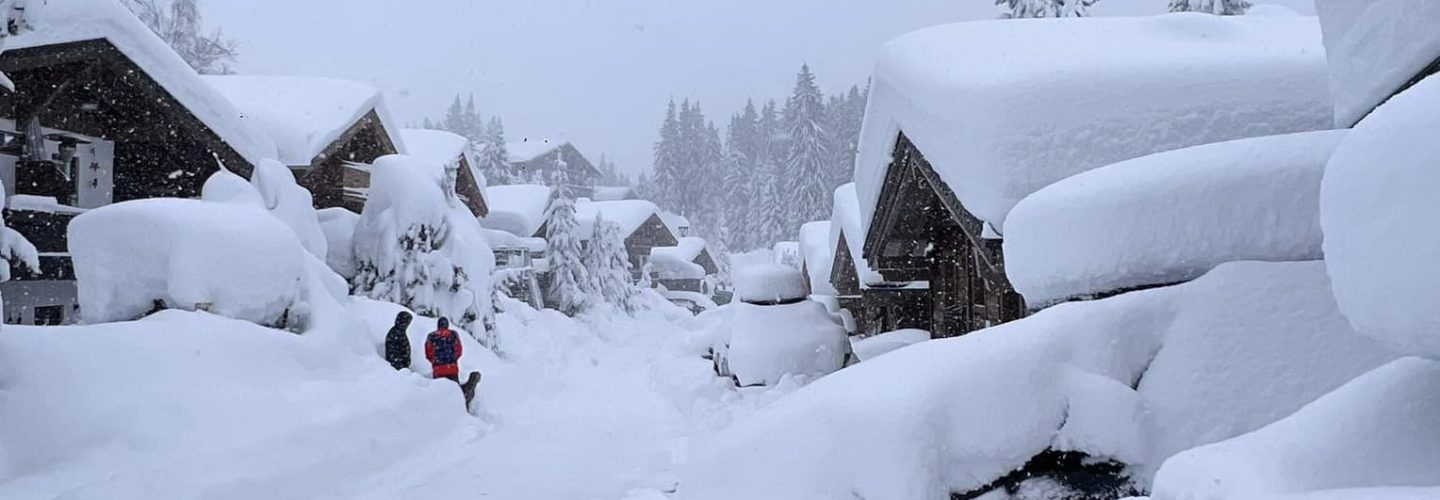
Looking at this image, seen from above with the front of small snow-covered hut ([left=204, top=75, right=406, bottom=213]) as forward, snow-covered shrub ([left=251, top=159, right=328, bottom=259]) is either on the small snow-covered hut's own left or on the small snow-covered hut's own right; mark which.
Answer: on the small snow-covered hut's own right

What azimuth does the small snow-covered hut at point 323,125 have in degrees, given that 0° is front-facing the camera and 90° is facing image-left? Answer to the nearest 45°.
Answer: approximately 315°

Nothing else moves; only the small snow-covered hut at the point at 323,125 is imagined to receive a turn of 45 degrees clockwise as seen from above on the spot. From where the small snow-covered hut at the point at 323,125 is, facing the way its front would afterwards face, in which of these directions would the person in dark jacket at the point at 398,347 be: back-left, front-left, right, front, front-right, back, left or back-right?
front

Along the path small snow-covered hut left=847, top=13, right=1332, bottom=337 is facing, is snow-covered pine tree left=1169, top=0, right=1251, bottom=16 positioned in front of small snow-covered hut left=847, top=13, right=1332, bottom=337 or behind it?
behind

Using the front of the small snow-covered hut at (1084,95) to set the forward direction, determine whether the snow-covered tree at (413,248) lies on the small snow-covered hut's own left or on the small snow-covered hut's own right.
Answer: on the small snow-covered hut's own right

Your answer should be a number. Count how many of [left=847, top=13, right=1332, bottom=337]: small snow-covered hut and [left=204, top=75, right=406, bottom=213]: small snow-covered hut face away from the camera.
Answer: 0

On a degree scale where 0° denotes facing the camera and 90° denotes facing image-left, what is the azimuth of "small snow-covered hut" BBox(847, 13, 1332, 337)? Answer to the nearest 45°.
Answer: approximately 45°

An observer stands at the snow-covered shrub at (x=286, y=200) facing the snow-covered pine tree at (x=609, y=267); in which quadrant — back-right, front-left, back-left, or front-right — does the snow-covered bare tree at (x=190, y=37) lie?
front-left

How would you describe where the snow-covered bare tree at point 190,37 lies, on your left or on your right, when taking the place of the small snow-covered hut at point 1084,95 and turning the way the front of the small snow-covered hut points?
on your right

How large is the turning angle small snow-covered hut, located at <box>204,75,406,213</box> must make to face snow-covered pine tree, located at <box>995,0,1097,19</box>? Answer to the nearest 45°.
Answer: approximately 45° to its left

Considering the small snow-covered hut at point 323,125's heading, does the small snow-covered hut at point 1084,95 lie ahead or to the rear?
ahead
